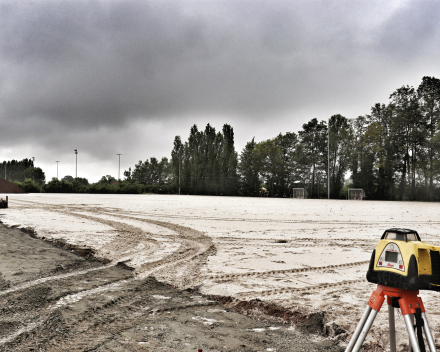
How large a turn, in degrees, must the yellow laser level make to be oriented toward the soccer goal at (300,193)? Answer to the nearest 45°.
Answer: approximately 135° to its right

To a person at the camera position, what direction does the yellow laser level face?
facing the viewer and to the left of the viewer

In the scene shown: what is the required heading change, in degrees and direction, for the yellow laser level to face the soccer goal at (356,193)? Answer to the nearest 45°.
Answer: approximately 135° to its right

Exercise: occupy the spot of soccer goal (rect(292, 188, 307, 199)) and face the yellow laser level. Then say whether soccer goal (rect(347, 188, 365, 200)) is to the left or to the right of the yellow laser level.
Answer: left
